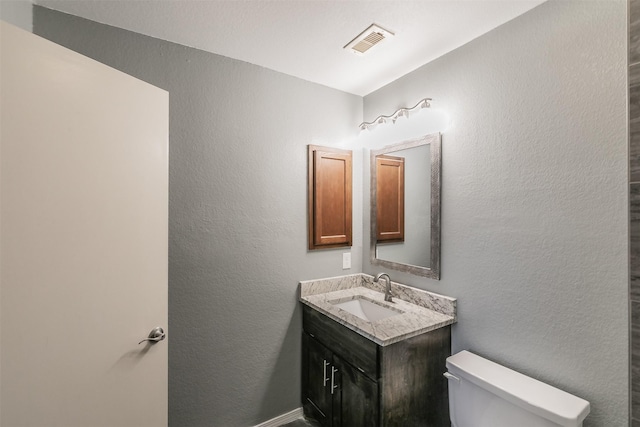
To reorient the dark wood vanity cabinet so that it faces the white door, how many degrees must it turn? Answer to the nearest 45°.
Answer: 0° — it already faces it

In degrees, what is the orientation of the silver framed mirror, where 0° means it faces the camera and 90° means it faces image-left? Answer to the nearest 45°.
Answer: approximately 45°

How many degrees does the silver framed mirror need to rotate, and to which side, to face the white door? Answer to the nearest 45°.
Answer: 0° — it already faces it

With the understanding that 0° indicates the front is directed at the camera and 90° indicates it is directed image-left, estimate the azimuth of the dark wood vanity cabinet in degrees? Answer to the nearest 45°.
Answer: approximately 45°

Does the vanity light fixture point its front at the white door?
yes
